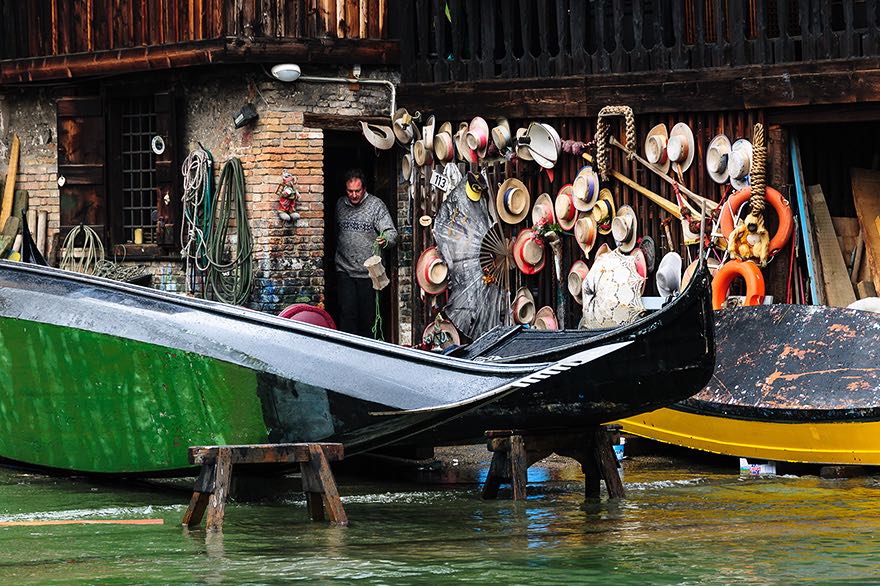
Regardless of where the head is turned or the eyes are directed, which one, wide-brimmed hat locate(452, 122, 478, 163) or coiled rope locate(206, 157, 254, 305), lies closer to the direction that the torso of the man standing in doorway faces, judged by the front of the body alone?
the wide-brimmed hat

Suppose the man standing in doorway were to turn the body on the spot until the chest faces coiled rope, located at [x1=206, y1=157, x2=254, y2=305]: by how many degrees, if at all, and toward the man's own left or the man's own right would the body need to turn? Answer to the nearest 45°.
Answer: approximately 90° to the man's own right

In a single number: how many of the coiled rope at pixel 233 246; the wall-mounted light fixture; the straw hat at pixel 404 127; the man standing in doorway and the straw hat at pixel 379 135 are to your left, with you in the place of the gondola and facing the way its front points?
5

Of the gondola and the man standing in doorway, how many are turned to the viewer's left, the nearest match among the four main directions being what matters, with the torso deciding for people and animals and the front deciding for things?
0

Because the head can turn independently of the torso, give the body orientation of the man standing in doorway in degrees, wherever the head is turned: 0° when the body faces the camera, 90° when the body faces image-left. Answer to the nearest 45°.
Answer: approximately 0°

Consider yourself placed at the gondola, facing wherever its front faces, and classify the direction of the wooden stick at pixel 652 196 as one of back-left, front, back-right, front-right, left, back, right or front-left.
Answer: front-left

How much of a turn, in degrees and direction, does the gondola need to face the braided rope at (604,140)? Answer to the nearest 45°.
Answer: approximately 45° to its left

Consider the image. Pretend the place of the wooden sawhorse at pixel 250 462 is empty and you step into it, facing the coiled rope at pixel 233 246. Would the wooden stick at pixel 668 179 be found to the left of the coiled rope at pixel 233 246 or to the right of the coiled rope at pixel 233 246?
right

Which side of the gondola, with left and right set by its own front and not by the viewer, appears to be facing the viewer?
right

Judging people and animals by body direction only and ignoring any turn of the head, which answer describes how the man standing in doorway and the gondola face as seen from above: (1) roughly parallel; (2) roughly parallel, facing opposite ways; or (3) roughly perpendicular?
roughly perpendicular

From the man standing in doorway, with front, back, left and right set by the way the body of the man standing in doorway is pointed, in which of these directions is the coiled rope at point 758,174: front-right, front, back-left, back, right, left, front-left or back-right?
front-left

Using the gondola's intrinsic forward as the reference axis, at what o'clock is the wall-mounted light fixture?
The wall-mounted light fixture is roughly at 9 o'clock from the gondola.
